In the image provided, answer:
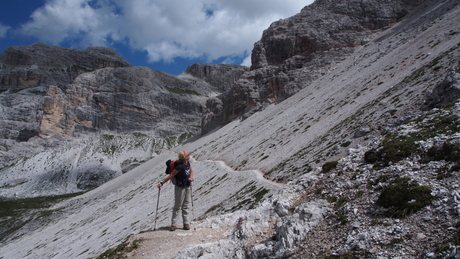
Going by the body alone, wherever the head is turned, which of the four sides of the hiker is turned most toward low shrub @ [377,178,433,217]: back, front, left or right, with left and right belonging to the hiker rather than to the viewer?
front
